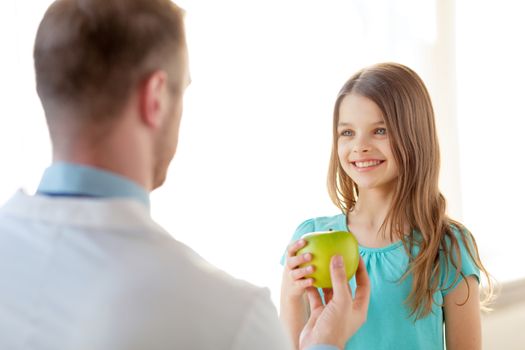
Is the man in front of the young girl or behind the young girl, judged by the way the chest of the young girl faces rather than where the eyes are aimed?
in front

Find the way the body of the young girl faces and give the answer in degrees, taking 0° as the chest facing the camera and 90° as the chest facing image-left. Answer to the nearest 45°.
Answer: approximately 45°

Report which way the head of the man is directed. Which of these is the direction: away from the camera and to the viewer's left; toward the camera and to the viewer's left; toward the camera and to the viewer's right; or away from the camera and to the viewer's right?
away from the camera and to the viewer's right

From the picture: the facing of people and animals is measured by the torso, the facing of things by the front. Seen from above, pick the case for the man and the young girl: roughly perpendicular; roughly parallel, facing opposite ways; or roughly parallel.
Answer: roughly parallel, facing opposite ways

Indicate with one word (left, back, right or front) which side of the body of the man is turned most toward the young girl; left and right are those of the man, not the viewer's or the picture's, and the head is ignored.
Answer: front

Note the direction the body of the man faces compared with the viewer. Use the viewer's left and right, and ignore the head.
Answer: facing away from the viewer and to the right of the viewer
